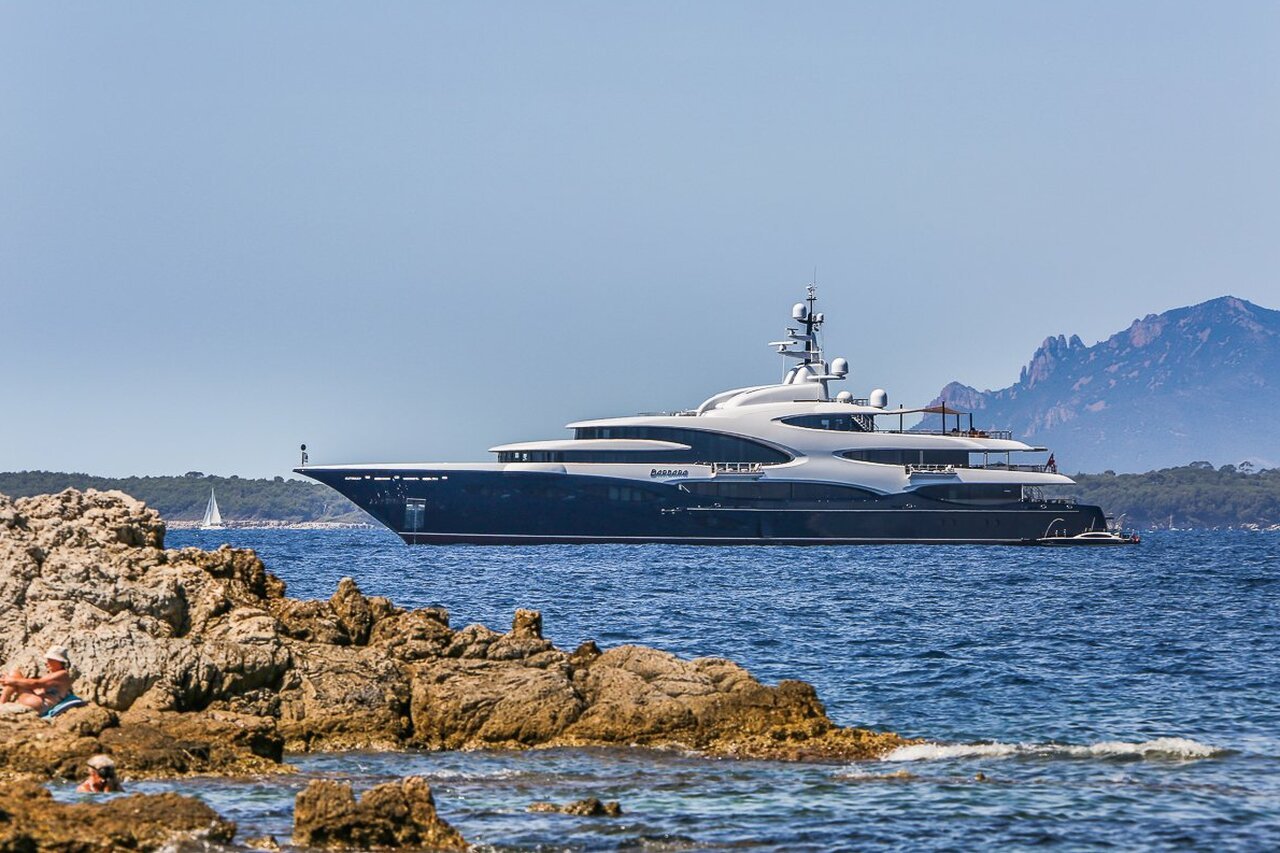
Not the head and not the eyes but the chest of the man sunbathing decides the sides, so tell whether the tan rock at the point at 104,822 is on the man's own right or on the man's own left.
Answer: on the man's own left

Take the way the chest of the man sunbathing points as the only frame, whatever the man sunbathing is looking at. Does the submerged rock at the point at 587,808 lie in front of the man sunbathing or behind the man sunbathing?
behind

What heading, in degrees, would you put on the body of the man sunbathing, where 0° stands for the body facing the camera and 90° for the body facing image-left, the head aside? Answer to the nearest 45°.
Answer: approximately 90°

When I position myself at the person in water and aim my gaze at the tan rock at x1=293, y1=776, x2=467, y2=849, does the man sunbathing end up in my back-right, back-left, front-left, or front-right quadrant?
back-left

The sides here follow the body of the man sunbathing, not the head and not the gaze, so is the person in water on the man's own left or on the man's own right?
on the man's own left

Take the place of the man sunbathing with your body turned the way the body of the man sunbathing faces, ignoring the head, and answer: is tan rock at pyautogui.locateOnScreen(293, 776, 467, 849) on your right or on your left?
on your left
